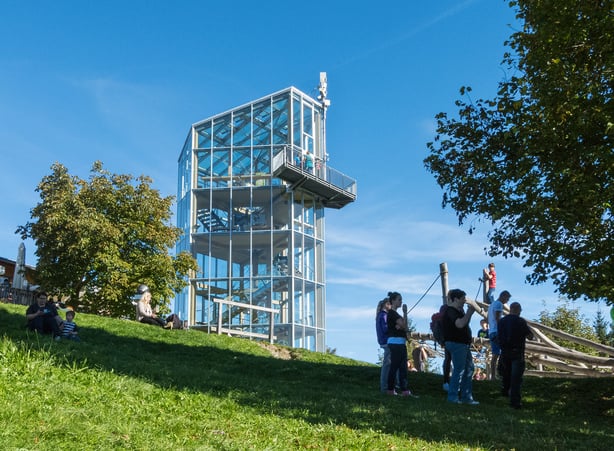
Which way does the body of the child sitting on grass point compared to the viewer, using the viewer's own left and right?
facing the viewer and to the right of the viewer

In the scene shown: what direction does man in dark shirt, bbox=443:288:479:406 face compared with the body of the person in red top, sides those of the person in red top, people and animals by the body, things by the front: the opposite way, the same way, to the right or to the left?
the opposite way

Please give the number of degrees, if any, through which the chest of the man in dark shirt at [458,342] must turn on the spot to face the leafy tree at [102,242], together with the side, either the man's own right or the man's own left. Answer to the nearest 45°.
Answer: approximately 135° to the man's own left

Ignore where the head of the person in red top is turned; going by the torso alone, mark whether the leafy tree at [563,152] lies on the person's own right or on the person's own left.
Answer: on the person's own left

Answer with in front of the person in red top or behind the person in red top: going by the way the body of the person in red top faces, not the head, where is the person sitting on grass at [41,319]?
in front

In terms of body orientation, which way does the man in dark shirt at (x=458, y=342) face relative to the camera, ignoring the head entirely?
to the viewer's right
